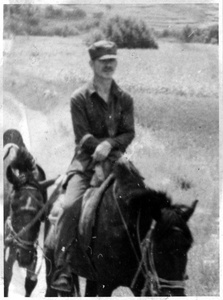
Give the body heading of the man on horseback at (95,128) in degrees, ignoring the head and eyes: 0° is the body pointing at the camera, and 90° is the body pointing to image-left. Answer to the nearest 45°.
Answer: approximately 315°

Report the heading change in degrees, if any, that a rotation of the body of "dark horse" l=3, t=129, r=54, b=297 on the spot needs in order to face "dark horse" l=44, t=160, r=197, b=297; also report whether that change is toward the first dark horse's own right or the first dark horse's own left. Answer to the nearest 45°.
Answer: approximately 45° to the first dark horse's own left

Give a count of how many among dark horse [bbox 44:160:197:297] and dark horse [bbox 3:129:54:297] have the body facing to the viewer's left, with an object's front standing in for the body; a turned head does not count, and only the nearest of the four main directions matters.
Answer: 0

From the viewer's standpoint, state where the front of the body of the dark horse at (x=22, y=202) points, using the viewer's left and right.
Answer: facing the viewer

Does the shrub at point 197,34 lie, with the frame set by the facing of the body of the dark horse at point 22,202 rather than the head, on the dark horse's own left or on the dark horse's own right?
on the dark horse's own left
